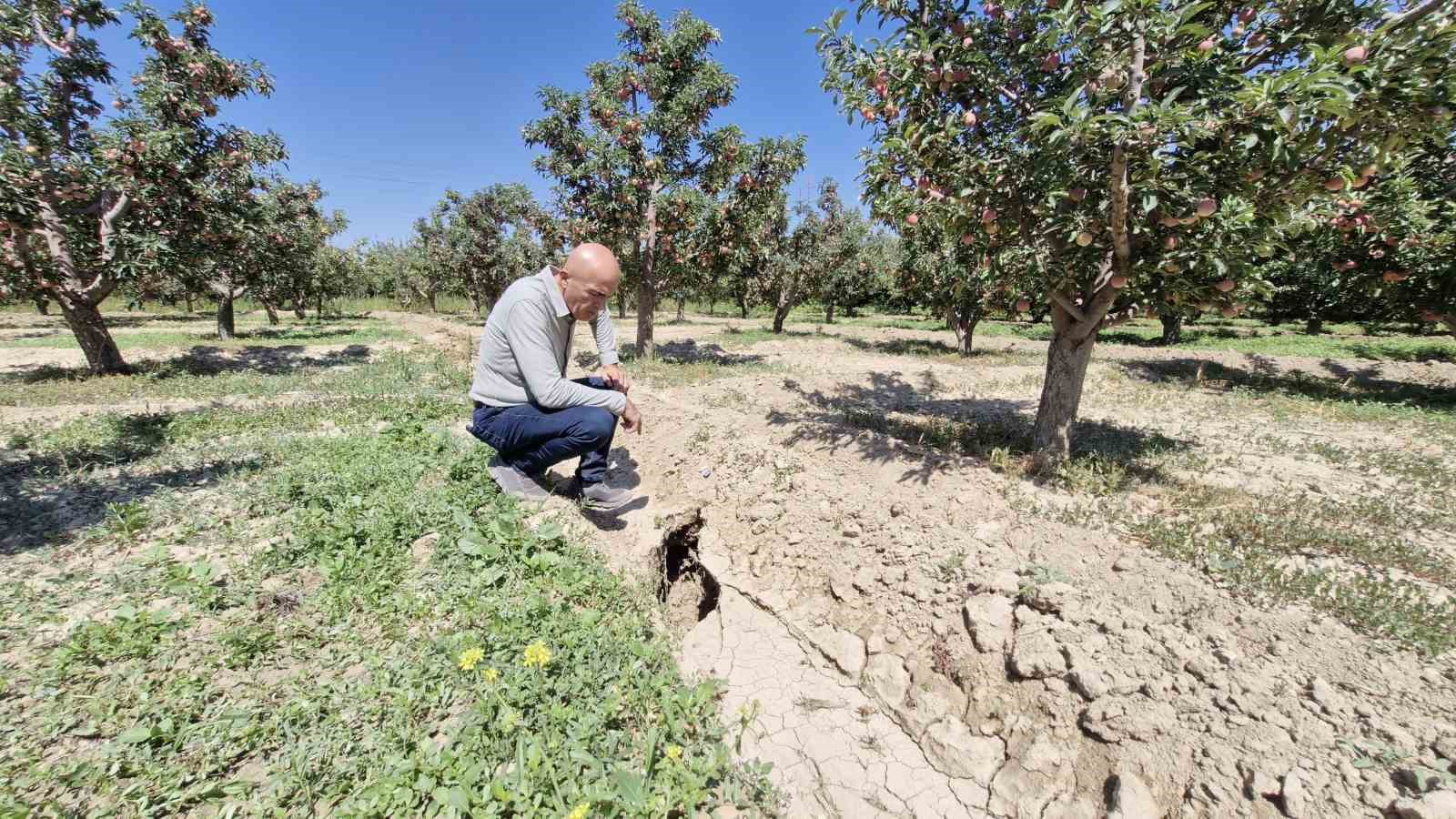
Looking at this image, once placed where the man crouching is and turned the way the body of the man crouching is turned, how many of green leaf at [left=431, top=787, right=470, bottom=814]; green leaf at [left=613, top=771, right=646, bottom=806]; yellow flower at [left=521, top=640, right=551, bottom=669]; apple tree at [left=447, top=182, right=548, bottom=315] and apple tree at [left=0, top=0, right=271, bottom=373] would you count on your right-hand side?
3

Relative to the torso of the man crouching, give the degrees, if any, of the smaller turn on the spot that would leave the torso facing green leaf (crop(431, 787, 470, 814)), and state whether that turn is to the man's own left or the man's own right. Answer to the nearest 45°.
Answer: approximately 90° to the man's own right

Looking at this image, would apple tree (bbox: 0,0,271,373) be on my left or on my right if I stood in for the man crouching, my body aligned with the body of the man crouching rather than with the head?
on my left

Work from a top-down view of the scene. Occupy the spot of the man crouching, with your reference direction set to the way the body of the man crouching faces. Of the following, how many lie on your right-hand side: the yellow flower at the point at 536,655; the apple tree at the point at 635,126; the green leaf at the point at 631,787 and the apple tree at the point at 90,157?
2

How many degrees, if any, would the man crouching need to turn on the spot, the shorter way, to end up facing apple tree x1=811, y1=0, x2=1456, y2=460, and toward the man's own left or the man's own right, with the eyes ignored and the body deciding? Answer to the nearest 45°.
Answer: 0° — they already face it

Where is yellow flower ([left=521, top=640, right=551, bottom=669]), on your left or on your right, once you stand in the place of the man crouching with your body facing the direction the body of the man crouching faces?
on your right

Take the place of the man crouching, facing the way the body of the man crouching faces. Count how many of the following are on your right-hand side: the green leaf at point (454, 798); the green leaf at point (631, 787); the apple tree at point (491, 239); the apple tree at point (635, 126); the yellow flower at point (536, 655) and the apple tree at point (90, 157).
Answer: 3

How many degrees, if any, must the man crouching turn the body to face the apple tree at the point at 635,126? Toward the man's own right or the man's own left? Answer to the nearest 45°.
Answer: approximately 90° to the man's own left

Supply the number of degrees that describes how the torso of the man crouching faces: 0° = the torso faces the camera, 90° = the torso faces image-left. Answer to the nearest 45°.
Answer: approximately 270°

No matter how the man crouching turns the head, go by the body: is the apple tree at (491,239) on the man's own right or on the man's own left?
on the man's own left

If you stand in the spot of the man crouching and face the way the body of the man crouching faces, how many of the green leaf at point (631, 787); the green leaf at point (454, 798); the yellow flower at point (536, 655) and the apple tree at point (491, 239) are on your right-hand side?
3

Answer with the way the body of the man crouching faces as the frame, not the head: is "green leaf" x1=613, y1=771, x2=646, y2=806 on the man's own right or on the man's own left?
on the man's own right
